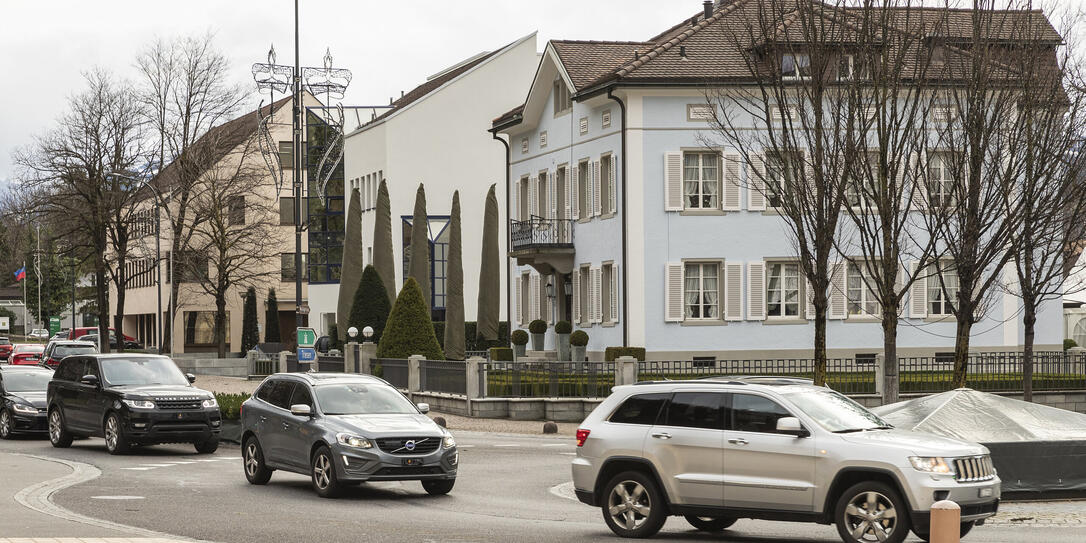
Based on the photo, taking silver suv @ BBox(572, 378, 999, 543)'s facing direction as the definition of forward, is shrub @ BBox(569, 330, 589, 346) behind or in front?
behind

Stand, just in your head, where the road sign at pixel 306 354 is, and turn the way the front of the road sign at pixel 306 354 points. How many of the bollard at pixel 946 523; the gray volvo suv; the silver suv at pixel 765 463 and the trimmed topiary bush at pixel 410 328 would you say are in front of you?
3

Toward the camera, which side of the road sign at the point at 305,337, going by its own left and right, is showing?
front

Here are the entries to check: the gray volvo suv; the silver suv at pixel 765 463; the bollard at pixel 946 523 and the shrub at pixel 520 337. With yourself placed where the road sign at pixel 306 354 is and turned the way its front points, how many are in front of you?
3

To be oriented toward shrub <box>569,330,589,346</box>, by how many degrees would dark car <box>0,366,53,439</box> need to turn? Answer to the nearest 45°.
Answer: approximately 90° to its left

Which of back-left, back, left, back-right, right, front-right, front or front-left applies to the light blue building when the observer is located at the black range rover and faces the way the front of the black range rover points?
left

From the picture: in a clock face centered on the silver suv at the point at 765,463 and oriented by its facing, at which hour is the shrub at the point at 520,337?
The shrub is roughly at 7 o'clock from the silver suv.

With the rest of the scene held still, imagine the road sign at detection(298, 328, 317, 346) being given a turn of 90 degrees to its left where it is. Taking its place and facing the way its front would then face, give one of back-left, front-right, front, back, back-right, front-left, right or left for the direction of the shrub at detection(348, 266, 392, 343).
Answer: left

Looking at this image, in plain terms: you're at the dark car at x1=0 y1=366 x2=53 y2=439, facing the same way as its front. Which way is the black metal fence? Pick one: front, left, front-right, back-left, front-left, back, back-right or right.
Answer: front-left

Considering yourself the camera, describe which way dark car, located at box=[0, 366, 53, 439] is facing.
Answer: facing the viewer and to the right of the viewer

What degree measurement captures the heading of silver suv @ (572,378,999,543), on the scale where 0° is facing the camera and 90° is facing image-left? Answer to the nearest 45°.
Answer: approximately 315°

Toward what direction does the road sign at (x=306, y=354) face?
toward the camera

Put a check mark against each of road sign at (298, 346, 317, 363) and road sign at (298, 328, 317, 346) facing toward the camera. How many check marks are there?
2

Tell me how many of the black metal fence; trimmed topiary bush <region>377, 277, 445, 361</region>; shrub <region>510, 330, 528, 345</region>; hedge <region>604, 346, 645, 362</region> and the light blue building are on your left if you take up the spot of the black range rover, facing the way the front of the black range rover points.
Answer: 5
